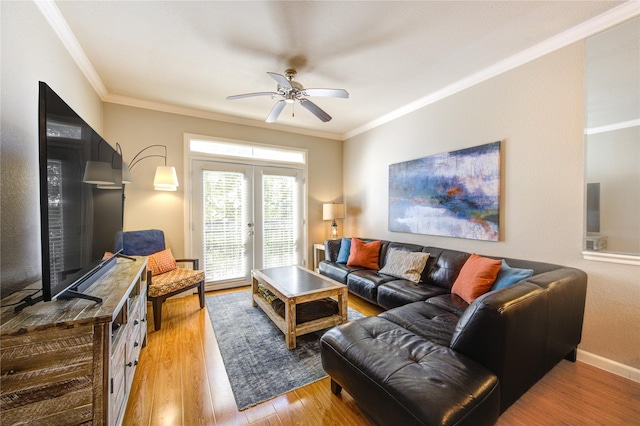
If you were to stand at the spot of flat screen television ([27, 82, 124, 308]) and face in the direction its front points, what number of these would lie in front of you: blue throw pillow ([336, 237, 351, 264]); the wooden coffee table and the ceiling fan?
3

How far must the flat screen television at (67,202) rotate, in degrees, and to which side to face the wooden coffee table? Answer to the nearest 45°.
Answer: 0° — it already faces it

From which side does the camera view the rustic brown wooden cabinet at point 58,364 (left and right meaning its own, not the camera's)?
right

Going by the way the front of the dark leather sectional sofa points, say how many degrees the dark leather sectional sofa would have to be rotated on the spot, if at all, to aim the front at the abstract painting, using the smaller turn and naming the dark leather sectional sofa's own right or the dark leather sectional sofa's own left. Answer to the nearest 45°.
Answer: approximately 135° to the dark leather sectional sofa's own right

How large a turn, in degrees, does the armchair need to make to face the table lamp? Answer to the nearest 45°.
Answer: approximately 45° to its left

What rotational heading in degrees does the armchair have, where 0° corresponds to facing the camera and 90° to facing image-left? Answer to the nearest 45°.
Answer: approximately 315°

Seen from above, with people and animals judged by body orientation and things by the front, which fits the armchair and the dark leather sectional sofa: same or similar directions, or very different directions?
very different directions

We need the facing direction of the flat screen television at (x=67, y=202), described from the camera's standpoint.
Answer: facing to the right of the viewer

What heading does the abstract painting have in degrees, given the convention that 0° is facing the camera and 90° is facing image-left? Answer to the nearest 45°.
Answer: approximately 45°

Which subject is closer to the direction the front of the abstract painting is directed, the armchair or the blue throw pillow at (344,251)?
the armchair
